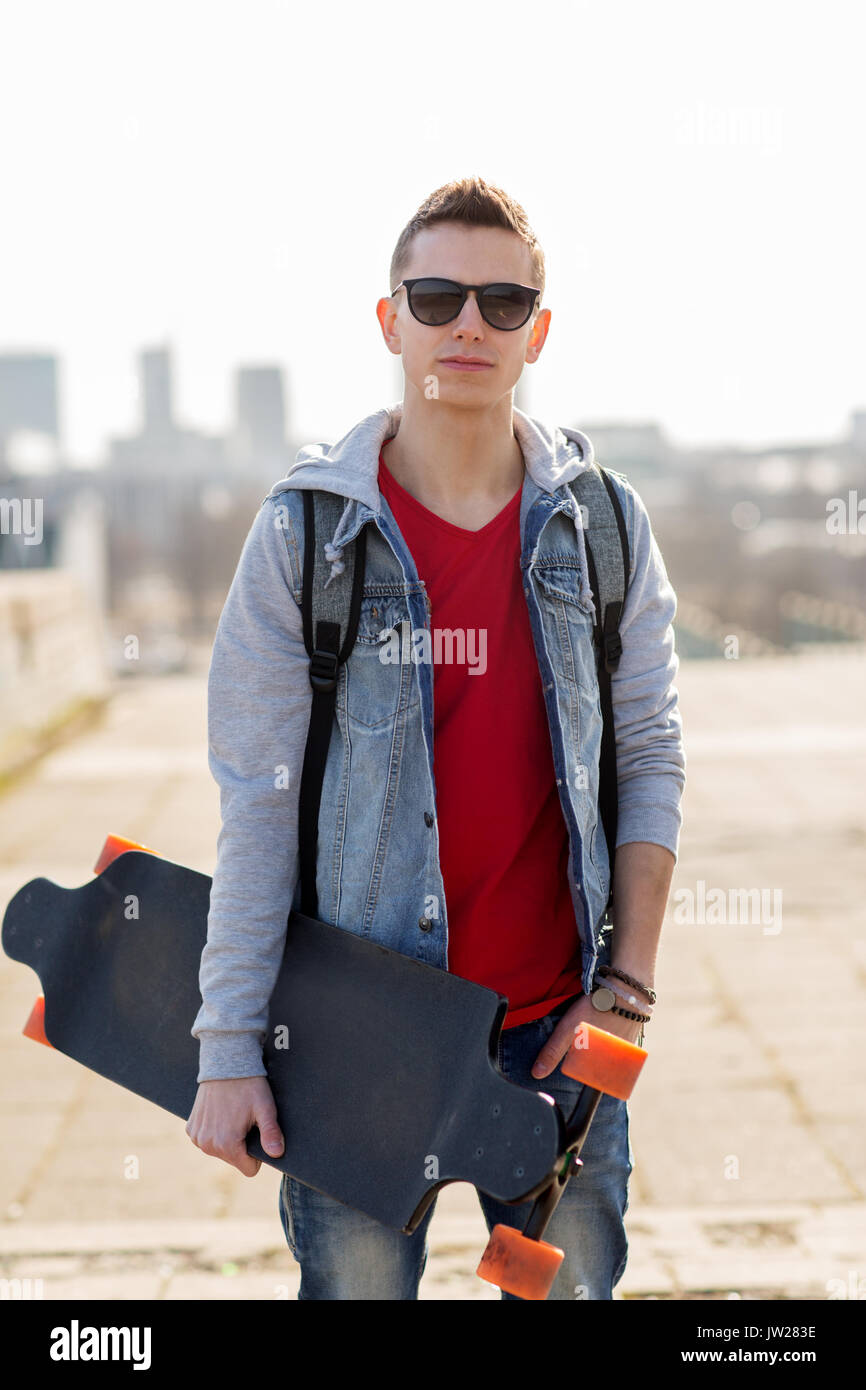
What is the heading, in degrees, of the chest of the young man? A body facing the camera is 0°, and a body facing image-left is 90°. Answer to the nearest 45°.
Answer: approximately 0°
